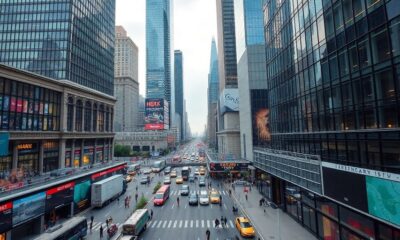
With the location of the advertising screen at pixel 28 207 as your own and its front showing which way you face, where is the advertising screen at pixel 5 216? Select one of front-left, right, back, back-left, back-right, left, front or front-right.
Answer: right

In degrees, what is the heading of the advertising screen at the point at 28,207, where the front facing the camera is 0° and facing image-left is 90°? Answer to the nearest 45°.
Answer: approximately 315°

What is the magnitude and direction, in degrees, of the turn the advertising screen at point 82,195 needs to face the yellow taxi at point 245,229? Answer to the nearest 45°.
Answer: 0° — it already faces it

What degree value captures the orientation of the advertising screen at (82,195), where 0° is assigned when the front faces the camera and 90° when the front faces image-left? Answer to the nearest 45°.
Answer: approximately 315°

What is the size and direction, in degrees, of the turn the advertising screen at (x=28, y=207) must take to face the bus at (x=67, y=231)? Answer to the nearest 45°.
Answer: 0° — it already faces it

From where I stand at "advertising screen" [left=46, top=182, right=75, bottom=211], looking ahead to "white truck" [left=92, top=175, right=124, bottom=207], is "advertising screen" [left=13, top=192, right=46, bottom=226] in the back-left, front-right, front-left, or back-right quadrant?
back-right

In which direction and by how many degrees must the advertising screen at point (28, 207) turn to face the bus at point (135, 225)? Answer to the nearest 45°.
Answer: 0° — it already faces it

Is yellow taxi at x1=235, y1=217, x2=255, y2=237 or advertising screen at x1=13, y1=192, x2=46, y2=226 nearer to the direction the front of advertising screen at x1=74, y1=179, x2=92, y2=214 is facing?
the yellow taxi

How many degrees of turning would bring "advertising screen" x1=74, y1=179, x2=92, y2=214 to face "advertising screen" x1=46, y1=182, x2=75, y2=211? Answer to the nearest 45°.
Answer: approximately 90° to its right

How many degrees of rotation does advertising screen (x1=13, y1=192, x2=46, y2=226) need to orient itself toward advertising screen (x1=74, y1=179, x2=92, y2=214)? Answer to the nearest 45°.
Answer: approximately 90° to its left
